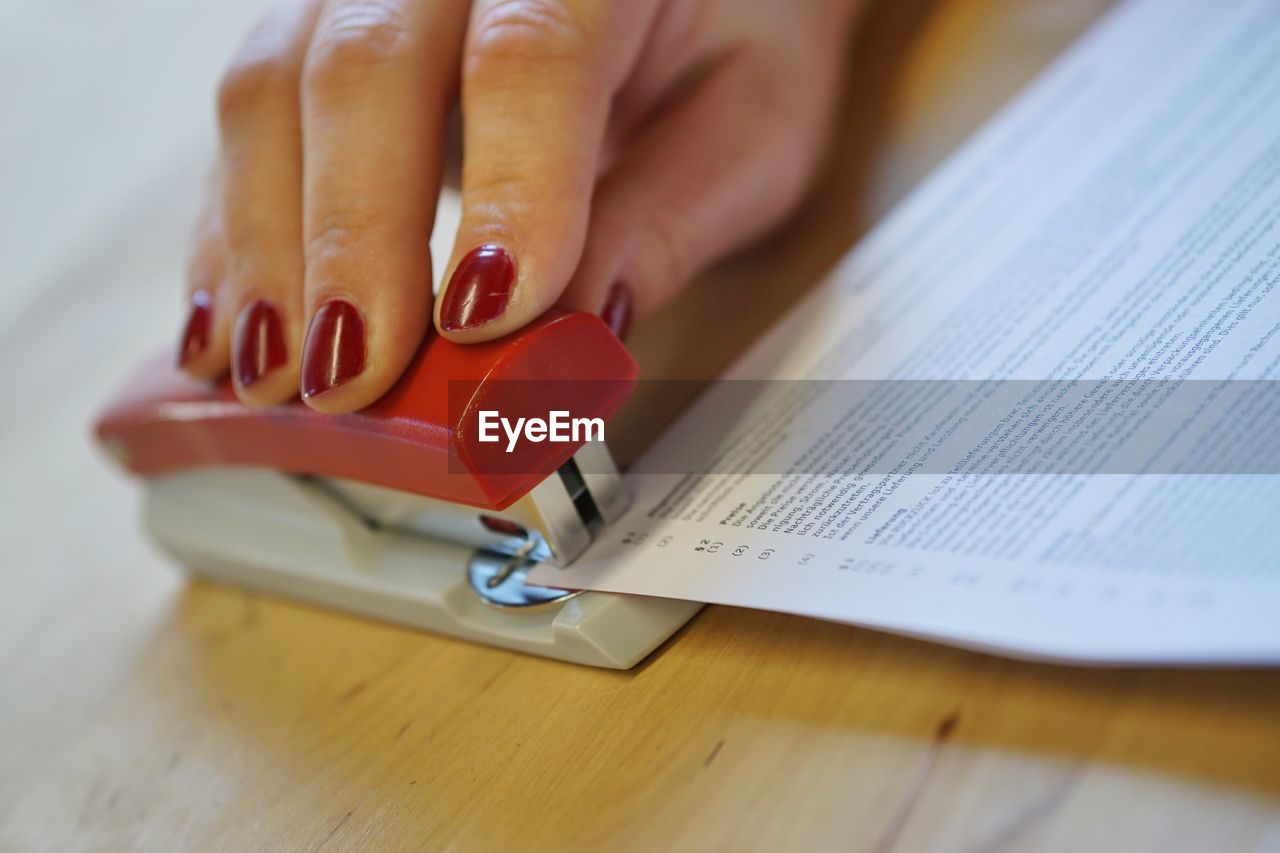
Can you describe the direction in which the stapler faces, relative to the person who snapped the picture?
facing the viewer and to the right of the viewer
